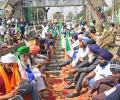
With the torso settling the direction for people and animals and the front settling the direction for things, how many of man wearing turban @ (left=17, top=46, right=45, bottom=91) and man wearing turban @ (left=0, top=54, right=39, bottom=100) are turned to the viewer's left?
0

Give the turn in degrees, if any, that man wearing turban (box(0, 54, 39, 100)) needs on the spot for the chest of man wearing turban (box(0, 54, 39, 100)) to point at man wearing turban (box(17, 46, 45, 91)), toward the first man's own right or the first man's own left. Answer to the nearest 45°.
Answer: approximately 135° to the first man's own left

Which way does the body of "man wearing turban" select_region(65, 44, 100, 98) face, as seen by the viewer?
to the viewer's left

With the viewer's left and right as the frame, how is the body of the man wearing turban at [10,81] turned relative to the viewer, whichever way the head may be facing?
facing the viewer and to the right of the viewer

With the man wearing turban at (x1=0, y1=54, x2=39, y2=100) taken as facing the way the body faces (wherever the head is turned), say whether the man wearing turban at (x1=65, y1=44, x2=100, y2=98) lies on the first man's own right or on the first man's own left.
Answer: on the first man's own left

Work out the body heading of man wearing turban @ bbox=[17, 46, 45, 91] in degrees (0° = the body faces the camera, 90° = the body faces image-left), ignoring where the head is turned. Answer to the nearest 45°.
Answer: approximately 315°

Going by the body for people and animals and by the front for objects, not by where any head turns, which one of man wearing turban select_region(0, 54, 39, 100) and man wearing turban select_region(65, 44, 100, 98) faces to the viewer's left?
man wearing turban select_region(65, 44, 100, 98)

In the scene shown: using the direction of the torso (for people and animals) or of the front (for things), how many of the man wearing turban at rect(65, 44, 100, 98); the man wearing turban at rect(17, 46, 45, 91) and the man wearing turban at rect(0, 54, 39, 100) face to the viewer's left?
1
